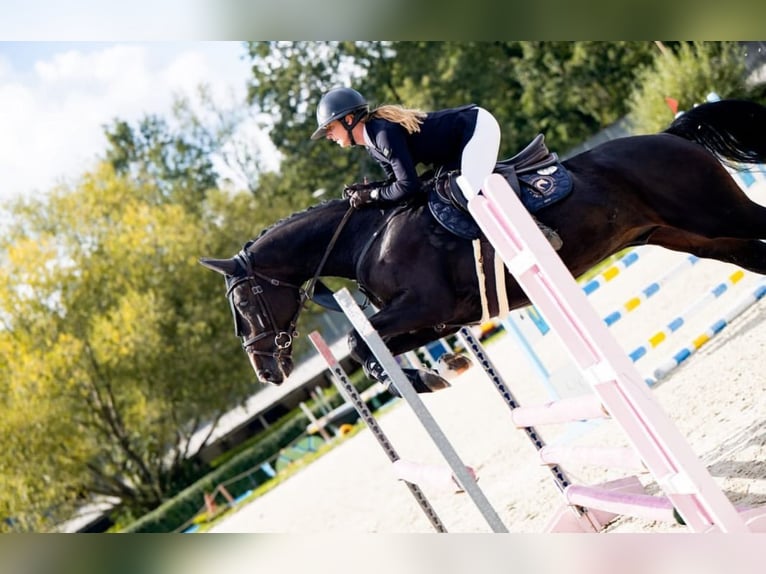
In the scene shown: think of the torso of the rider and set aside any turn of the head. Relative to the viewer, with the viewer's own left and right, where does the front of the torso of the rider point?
facing to the left of the viewer

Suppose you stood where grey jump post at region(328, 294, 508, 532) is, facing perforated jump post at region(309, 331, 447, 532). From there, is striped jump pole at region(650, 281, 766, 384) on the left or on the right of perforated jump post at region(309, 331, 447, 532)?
right

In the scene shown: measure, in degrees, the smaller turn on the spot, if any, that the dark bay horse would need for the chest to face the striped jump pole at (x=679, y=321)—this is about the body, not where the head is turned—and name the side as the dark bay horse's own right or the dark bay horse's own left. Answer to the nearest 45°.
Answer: approximately 90° to the dark bay horse's own right

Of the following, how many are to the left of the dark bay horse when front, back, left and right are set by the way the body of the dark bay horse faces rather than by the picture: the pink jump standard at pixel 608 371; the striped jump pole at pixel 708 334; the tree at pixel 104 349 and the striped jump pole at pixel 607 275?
1

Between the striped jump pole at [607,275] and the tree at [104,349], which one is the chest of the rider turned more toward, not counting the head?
the tree

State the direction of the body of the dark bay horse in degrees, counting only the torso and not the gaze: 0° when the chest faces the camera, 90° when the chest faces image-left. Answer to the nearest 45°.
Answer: approximately 90°

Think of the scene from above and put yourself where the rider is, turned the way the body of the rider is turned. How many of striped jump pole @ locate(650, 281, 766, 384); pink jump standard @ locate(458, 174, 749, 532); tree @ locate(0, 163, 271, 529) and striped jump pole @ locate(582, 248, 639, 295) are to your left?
1

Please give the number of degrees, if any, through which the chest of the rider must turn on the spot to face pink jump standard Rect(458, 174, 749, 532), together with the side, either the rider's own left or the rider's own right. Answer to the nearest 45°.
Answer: approximately 90° to the rider's own left

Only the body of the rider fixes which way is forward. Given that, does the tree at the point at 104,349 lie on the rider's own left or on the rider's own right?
on the rider's own right
